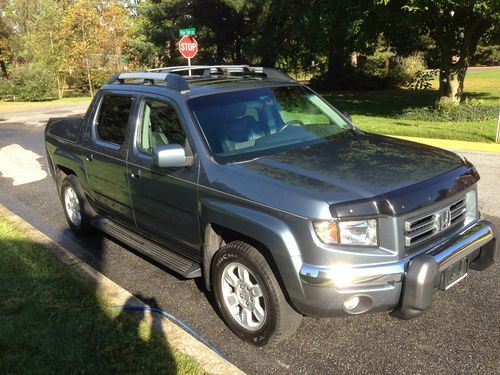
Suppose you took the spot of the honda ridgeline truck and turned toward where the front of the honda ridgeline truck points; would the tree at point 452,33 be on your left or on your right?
on your left

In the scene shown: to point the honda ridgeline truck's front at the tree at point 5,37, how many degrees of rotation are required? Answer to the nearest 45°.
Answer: approximately 180°

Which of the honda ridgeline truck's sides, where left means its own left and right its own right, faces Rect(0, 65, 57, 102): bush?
back

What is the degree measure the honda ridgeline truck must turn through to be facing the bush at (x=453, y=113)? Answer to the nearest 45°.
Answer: approximately 90° to its left

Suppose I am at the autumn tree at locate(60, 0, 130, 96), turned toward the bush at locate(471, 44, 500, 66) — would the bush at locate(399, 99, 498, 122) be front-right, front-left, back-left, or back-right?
front-right

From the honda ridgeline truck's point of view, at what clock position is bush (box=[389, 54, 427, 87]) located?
The bush is roughly at 8 o'clock from the honda ridgeline truck.

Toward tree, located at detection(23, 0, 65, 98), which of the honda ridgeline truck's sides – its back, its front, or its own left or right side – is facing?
back

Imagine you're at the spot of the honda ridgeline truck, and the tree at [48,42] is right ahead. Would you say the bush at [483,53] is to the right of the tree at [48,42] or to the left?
right

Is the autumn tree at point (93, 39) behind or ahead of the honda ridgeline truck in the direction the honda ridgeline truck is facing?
behind
